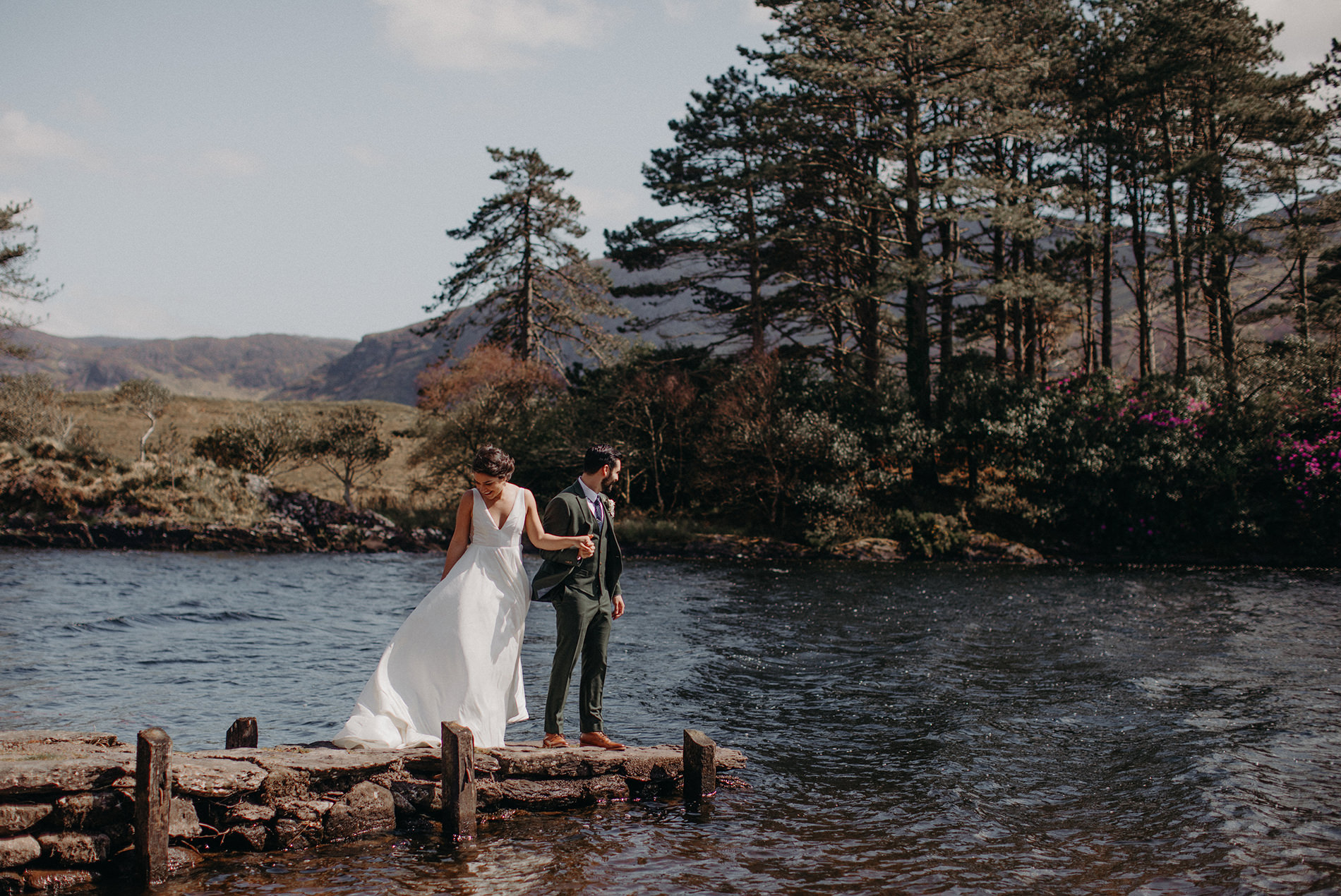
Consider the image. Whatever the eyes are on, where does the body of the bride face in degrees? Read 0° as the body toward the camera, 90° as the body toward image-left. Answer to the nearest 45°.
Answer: approximately 0°

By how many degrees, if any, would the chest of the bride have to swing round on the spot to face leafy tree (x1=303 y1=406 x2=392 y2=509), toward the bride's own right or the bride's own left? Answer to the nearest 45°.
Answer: approximately 180°

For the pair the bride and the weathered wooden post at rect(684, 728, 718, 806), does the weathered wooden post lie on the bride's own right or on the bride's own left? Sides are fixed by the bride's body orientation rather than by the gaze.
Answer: on the bride's own left
